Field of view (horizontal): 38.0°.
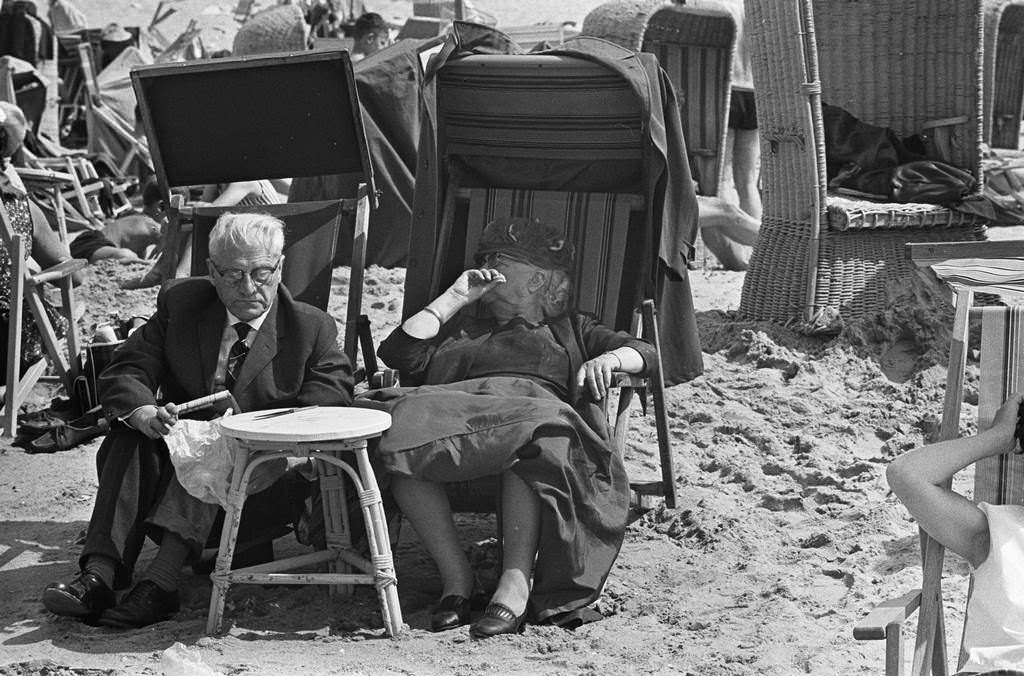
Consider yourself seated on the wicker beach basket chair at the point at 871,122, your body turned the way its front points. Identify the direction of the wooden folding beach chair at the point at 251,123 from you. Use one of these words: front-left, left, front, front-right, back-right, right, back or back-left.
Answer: right

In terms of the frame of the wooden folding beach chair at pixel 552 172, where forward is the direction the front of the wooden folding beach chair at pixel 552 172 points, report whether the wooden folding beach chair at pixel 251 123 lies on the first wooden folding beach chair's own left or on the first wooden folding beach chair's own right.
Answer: on the first wooden folding beach chair's own right

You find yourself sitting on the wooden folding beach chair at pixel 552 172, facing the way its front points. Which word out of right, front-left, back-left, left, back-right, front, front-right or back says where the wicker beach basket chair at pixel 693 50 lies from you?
back

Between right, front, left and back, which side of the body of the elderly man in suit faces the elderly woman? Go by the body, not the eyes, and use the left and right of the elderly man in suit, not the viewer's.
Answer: left

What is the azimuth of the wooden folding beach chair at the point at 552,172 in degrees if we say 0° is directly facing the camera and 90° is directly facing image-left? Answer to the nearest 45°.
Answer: approximately 0°

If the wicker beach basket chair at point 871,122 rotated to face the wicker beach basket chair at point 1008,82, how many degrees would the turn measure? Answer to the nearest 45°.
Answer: approximately 135° to its left

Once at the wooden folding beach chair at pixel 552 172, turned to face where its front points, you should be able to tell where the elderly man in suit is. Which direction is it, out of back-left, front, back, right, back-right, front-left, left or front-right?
front-right
